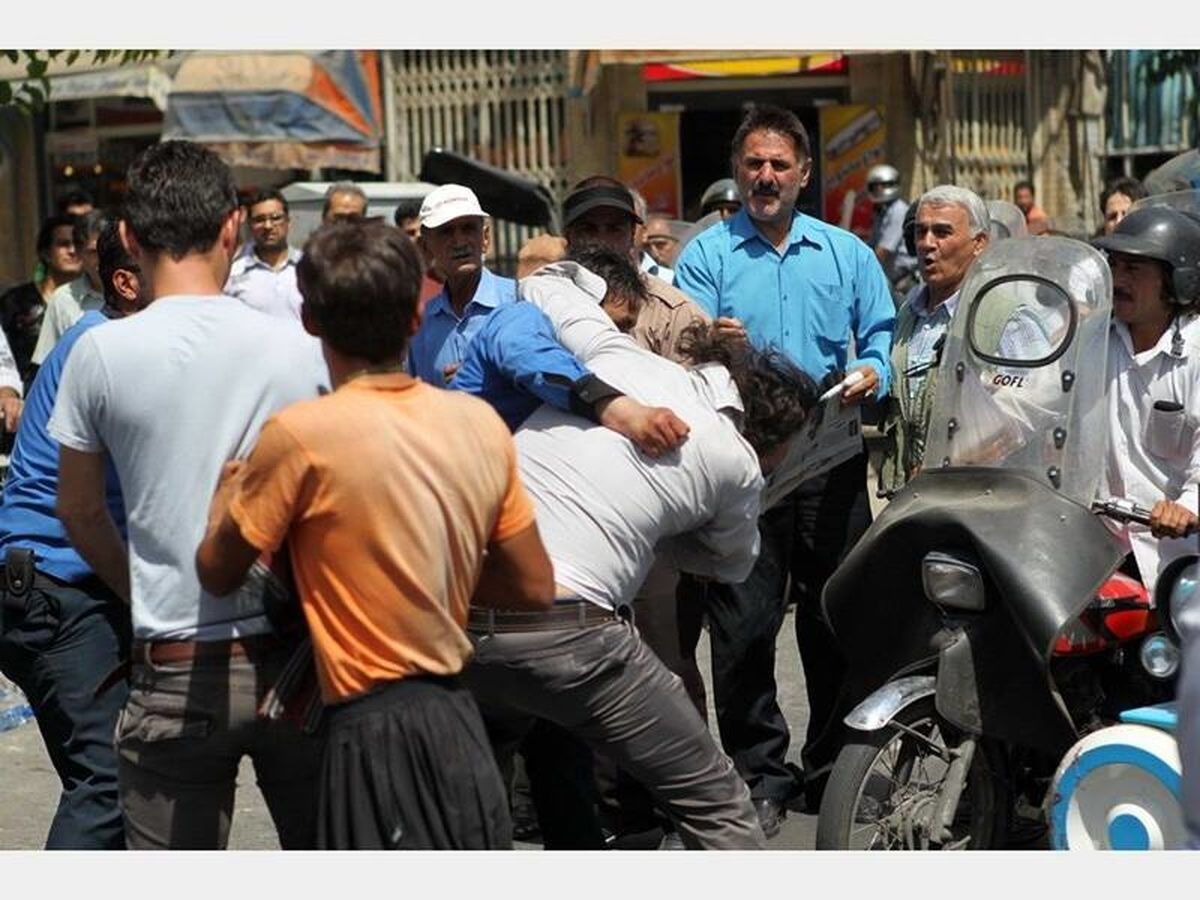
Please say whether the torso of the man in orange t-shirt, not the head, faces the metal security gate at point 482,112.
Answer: yes

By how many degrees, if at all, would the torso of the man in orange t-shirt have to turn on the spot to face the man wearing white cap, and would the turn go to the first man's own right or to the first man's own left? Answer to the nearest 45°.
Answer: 0° — they already face them

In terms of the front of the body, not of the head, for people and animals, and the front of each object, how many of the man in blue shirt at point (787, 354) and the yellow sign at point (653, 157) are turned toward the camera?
2

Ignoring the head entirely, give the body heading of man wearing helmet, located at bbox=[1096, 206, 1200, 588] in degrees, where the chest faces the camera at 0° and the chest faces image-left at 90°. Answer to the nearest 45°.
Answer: approximately 45°

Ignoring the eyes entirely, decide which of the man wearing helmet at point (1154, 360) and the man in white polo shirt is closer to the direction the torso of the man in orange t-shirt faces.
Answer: the man in white polo shirt

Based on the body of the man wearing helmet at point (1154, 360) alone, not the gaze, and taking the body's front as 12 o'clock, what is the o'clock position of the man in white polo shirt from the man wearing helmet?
The man in white polo shirt is roughly at 3 o'clock from the man wearing helmet.

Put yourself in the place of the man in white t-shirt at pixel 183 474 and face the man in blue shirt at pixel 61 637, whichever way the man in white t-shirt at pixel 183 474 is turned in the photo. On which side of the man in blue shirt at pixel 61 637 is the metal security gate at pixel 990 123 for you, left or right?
right
